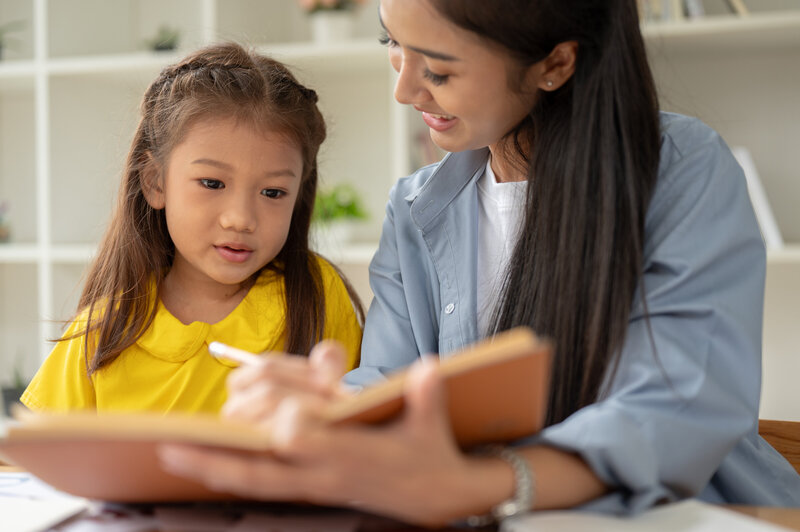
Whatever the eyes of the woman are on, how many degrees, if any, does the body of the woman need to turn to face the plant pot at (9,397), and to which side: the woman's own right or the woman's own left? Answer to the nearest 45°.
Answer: approximately 90° to the woman's own right

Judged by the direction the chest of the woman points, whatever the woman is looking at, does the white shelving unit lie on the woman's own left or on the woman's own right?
on the woman's own right

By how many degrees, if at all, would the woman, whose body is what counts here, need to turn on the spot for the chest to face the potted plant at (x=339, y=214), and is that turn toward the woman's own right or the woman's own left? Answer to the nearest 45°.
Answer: approximately 135° to the woman's own right

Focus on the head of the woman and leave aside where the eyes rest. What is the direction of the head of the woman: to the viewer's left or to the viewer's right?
to the viewer's left

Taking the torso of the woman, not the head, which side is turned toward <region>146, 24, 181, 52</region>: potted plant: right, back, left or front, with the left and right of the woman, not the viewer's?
right

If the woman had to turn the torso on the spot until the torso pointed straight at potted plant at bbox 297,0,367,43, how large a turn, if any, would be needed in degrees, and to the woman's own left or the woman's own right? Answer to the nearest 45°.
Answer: approximately 135° to the woman's own right

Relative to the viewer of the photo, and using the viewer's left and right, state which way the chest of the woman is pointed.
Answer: facing the viewer and to the left of the viewer
